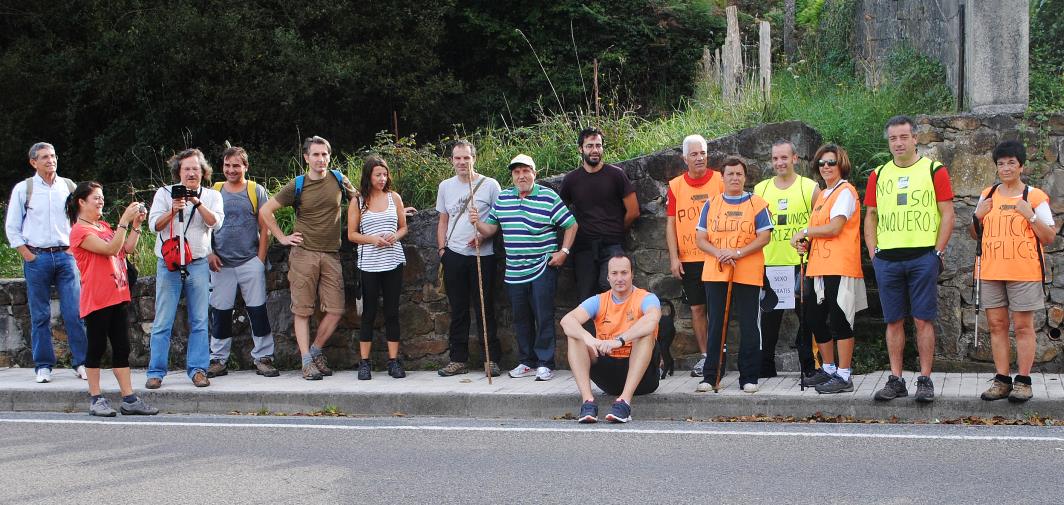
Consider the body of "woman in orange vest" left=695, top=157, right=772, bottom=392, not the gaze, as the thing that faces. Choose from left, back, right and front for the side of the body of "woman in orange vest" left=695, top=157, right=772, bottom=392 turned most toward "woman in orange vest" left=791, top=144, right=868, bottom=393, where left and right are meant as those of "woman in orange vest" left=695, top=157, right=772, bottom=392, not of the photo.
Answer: left

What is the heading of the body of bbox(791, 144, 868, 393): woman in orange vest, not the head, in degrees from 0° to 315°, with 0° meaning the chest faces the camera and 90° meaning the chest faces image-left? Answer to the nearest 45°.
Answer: approximately 45°

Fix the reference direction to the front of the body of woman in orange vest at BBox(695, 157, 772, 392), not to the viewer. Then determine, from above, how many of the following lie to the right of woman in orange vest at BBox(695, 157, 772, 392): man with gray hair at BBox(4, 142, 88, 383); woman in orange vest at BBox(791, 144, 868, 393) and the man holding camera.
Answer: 2

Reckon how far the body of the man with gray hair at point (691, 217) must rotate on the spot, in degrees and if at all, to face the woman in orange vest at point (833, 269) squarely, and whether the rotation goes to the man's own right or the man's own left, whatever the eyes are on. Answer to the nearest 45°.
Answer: approximately 45° to the man's own left

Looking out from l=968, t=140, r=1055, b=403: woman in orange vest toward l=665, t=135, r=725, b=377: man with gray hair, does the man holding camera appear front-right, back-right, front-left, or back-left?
front-left

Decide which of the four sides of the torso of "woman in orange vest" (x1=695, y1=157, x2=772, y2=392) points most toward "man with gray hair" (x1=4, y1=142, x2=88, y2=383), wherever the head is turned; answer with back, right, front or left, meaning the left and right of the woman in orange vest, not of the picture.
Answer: right

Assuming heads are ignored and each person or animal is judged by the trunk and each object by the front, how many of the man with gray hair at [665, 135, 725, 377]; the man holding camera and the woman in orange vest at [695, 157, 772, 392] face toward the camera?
3

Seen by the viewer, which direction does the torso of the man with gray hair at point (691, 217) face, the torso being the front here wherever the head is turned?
toward the camera

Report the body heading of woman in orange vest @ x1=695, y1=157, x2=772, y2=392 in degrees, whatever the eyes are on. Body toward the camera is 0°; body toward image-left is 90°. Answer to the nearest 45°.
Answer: approximately 0°

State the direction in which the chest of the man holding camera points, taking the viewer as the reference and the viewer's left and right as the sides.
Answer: facing the viewer

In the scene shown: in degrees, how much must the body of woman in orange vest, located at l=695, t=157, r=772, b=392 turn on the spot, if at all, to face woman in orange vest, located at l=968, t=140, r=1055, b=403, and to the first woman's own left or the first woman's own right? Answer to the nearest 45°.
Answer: approximately 90° to the first woman's own left

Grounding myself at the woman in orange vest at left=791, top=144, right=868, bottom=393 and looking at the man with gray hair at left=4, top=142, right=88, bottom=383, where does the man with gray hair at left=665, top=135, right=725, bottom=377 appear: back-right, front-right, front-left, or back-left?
front-right

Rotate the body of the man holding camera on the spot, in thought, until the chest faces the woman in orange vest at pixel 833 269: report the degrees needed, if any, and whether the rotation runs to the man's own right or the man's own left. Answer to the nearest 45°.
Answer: approximately 45° to the man's own left

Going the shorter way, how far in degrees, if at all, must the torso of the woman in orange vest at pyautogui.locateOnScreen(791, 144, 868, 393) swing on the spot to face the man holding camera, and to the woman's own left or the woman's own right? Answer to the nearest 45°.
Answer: approximately 45° to the woman's own right

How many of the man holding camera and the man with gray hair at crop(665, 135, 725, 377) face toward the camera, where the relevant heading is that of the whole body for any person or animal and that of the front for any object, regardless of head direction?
2

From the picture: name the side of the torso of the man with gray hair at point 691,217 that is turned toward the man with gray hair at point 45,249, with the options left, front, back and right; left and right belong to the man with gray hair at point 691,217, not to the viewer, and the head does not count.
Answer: right
